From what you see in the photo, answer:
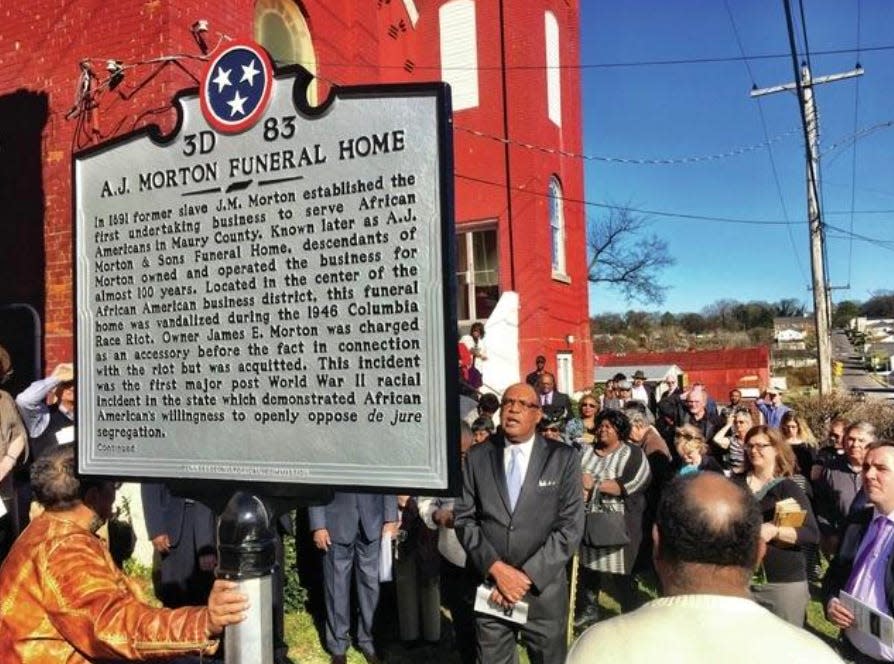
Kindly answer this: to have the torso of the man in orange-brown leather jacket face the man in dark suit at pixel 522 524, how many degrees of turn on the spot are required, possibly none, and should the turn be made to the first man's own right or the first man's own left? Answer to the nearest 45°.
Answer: approximately 45° to the first man's own right

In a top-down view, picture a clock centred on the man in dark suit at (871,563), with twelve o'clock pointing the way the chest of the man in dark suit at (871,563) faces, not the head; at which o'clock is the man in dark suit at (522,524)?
the man in dark suit at (522,524) is roughly at 1 o'clock from the man in dark suit at (871,563).

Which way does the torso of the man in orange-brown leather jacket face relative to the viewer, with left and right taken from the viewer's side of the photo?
facing away from the viewer and to the right of the viewer

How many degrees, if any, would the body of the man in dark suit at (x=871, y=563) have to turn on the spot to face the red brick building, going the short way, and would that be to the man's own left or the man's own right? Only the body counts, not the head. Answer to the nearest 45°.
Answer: approximately 90° to the man's own right

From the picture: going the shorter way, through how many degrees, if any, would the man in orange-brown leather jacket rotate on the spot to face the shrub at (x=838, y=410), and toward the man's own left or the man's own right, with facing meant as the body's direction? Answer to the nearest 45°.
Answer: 0° — they already face it

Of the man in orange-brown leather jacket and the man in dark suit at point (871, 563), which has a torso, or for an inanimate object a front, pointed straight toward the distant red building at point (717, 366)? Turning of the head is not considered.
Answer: the man in orange-brown leather jacket

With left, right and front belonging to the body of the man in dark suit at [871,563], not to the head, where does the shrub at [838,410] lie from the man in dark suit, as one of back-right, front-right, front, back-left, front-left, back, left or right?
back-right

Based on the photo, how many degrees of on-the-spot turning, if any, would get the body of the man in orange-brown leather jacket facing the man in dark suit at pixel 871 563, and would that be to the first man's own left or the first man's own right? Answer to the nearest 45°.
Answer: approximately 45° to the first man's own right

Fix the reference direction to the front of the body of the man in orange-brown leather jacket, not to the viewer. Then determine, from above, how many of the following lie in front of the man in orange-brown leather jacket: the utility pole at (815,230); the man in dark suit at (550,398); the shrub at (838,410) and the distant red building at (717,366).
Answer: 4

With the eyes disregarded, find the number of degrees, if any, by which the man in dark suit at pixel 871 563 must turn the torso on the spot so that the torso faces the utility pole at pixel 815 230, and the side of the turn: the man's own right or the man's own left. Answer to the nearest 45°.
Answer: approximately 135° to the man's own right

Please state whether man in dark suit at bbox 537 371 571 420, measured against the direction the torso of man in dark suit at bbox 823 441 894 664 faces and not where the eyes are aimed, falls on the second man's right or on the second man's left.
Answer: on the second man's right

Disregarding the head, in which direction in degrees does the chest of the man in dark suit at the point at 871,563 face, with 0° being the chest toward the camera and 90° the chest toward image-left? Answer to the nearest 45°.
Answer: approximately 45°

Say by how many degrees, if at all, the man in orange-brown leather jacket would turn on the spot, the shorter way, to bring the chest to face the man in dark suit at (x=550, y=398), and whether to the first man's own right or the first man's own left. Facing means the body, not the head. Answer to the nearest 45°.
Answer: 0° — they already face them
